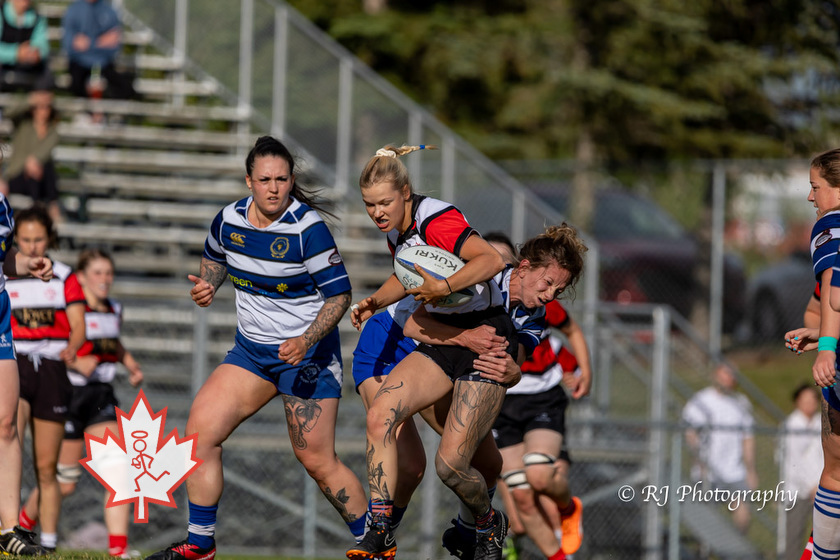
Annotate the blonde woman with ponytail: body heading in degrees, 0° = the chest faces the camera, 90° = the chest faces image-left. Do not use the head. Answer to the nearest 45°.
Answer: approximately 45°

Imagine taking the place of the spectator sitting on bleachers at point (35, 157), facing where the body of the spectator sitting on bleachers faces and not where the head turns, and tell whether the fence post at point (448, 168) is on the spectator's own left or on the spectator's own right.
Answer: on the spectator's own left

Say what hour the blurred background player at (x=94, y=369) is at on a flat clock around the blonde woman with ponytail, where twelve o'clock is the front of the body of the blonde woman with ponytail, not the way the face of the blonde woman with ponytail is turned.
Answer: The blurred background player is roughly at 3 o'clock from the blonde woman with ponytail.

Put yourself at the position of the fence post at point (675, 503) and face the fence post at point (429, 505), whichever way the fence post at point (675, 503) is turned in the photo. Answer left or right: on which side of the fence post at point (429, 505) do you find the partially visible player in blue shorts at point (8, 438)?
left

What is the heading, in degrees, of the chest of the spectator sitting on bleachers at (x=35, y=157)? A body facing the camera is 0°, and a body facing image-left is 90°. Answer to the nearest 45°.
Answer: approximately 0°

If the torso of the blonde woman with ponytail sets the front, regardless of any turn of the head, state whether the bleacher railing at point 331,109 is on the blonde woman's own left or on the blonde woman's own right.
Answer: on the blonde woman's own right

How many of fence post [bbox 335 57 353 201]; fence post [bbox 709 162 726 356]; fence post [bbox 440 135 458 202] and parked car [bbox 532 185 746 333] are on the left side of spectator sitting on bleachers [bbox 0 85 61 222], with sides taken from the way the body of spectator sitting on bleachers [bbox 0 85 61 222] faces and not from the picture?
4

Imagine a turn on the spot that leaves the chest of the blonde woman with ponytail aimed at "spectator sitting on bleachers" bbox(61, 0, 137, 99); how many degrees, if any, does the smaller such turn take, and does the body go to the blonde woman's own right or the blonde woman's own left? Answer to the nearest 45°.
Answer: approximately 90° to the blonde woman's own right

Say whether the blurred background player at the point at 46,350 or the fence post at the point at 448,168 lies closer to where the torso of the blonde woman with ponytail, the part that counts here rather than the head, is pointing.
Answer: the blurred background player

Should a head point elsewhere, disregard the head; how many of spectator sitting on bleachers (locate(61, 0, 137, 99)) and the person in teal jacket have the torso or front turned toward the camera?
2

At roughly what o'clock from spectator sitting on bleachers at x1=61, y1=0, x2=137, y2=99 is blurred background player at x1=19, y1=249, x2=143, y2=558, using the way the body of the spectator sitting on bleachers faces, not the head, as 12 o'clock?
The blurred background player is roughly at 12 o'clock from the spectator sitting on bleachers.

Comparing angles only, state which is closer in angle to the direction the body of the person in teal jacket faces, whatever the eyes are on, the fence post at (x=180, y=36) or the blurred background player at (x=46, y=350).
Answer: the blurred background player

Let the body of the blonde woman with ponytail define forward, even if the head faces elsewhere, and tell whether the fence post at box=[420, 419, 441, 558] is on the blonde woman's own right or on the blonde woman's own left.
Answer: on the blonde woman's own right
